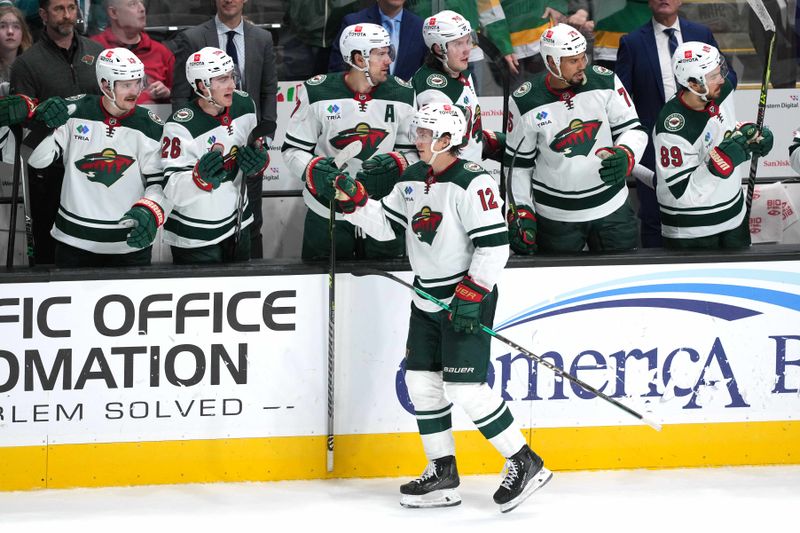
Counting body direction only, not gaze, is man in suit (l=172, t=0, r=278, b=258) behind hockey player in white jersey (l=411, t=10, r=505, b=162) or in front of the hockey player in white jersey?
behind

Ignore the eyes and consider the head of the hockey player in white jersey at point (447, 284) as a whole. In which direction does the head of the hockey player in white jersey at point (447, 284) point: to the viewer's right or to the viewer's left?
to the viewer's left

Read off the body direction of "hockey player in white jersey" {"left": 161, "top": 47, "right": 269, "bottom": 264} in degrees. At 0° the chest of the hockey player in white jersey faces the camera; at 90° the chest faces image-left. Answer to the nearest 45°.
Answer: approximately 315°

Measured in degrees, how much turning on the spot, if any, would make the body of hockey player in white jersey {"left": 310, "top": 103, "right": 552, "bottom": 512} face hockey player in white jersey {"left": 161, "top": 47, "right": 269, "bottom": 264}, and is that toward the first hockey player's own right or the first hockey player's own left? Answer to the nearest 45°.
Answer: approximately 90° to the first hockey player's own right

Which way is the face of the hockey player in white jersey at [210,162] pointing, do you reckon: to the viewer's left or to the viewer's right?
to the viewer's right

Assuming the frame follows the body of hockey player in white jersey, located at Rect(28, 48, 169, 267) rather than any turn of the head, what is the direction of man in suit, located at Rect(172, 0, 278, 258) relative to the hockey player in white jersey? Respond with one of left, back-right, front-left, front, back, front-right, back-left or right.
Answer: back-left

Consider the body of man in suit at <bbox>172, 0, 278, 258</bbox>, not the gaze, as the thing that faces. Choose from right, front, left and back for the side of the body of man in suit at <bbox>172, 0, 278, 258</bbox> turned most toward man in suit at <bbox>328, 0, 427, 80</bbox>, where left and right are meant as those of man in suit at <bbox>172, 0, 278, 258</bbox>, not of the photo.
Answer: left

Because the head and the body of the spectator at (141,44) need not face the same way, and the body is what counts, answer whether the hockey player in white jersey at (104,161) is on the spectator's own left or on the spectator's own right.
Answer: on the spectator's own right

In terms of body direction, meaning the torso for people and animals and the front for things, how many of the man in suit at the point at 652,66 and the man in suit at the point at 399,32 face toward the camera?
2

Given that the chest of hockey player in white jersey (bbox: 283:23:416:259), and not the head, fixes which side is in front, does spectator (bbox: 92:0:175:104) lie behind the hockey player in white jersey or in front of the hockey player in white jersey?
behind

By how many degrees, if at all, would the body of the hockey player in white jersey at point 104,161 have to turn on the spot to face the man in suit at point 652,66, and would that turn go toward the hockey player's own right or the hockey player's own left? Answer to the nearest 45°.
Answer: approximately 90° to the hockey player's own left

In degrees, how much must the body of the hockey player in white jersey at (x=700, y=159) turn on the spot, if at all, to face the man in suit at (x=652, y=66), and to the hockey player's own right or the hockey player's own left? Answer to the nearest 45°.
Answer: approximately 135° to the hockey player's own left
